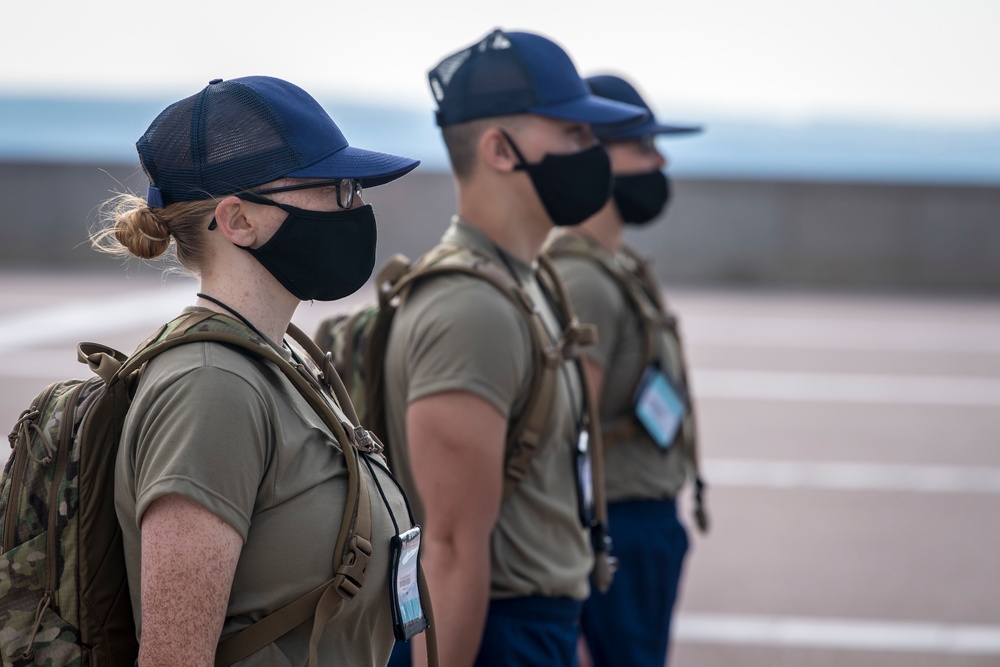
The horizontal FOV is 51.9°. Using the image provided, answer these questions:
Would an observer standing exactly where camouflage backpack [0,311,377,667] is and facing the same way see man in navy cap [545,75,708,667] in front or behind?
behind

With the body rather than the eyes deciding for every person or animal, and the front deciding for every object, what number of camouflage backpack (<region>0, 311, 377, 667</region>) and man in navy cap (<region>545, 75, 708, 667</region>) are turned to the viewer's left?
1

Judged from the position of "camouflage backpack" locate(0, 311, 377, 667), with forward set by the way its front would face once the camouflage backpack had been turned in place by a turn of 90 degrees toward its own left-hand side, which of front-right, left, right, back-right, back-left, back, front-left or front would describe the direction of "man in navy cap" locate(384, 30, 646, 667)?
back-left

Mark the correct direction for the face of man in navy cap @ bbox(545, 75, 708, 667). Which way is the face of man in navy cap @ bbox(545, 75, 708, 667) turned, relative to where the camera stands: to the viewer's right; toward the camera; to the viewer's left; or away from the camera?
to the viewer's right

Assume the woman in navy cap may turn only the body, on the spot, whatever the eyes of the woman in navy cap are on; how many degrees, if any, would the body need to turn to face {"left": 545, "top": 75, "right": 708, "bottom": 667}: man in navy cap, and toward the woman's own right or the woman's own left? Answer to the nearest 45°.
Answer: approximately 45° to the woman's own left

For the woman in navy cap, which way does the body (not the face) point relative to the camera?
to the viewer's right

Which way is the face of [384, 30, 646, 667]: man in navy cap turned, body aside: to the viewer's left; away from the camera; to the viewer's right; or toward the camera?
to the viewer's right

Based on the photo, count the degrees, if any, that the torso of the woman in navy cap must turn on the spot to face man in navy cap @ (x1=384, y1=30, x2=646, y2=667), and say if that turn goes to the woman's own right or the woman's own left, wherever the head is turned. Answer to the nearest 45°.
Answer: approximately 45° to the woman's own left

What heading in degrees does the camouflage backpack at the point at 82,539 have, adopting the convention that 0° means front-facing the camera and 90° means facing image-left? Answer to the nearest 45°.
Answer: approximately 90°

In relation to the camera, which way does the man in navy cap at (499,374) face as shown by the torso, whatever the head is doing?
to the viewer's right

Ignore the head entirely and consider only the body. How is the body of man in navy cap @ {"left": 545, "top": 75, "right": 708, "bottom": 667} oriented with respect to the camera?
to the viewer's right

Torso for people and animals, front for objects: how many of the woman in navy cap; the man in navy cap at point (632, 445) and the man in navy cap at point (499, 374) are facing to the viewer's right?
3

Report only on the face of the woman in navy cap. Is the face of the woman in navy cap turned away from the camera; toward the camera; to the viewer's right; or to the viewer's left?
to the viewer's right
